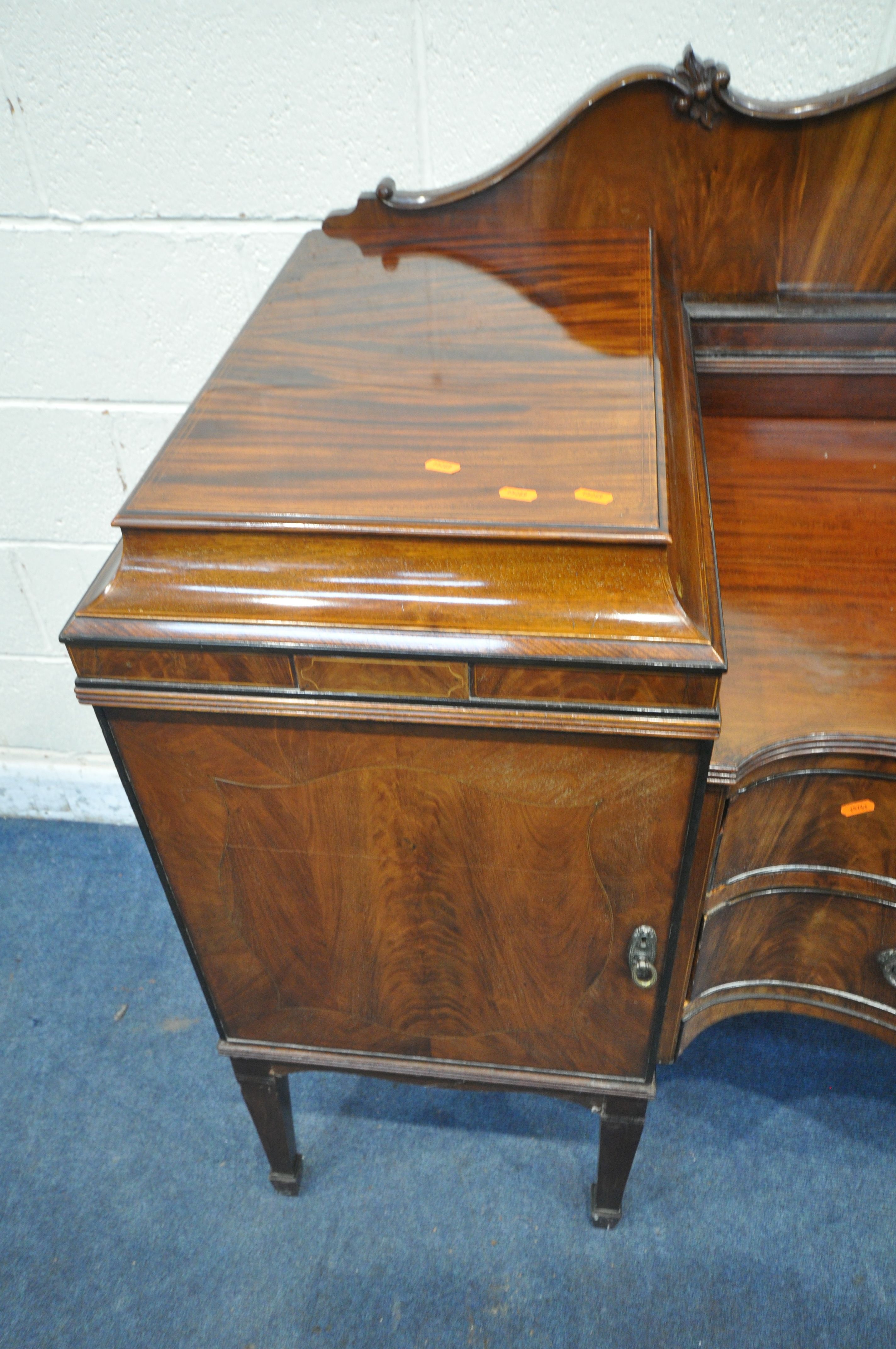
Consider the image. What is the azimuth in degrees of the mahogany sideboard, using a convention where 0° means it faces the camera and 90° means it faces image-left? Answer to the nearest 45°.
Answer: approximately 0°
